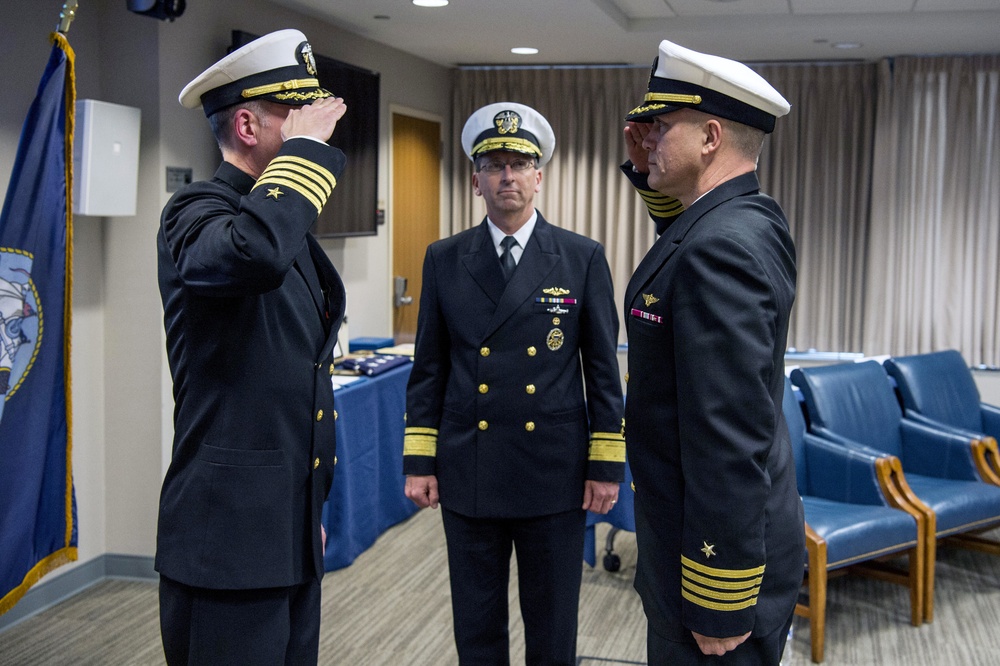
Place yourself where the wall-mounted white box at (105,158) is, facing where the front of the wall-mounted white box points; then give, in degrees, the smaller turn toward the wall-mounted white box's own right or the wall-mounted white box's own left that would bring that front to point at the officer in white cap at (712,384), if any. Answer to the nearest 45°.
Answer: approximately 45° to the wall-mounted white box's own right

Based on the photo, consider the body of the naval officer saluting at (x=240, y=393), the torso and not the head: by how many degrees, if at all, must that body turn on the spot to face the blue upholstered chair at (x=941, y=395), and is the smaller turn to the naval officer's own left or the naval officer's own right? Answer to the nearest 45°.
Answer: approximately 45° to the naval officer's own left

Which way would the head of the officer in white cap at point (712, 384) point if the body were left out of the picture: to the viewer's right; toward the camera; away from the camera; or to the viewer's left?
to the viewer's left

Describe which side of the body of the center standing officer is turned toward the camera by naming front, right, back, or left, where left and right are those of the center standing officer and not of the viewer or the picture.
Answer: front

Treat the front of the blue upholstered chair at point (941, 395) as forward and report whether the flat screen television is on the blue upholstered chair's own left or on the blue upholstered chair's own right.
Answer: on the blue upholstered chair's own right

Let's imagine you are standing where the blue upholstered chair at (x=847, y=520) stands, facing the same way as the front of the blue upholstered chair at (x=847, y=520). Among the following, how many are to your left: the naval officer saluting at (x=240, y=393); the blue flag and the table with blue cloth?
0

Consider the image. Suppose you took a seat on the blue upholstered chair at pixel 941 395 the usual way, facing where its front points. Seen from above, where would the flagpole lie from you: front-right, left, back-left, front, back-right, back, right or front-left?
right

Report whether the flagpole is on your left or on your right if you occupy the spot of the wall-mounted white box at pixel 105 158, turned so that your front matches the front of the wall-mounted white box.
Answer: on your right

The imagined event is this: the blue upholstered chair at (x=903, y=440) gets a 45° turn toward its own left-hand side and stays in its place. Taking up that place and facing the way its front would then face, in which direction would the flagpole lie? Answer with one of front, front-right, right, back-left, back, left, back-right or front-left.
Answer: back-right

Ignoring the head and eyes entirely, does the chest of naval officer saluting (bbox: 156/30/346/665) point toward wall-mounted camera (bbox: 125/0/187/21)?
no

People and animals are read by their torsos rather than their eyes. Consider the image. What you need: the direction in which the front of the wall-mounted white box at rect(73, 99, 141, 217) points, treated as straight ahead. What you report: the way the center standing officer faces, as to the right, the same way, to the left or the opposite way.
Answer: to the right

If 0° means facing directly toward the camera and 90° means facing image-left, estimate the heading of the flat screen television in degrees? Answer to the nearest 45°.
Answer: approximately 315°

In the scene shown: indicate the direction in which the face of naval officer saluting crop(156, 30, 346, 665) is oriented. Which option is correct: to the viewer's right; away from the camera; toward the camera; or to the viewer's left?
to the viewer's right

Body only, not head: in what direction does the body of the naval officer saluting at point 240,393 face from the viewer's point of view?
to the viewer's right

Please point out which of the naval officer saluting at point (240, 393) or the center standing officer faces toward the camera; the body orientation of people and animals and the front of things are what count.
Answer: the center standing officer

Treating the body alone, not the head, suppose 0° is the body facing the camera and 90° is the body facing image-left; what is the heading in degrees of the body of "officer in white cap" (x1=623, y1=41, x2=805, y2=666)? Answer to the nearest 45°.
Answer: approximately 90°

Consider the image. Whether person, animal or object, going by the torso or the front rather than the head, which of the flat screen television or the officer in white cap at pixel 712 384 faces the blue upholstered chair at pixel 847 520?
the flat screen television
